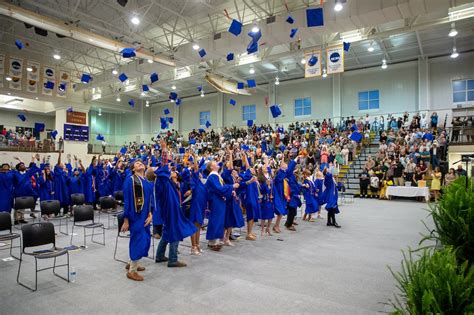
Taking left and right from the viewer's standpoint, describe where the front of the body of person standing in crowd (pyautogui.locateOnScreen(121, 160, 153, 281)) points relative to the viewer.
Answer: facing the viewer and to the right of the viewer

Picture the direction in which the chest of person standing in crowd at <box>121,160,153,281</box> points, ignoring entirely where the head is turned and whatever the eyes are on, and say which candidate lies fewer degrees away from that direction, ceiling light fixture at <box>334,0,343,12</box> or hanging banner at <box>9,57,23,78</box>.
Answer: the ceiling light fixture

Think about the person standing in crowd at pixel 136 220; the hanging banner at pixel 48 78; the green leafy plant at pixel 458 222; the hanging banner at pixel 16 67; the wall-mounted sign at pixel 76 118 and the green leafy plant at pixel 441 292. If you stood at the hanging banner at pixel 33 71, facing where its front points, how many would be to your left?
2

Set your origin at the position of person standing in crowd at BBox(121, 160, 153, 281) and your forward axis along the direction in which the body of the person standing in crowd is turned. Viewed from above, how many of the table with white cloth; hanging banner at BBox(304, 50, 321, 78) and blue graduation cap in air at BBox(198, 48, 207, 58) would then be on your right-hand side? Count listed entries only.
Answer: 0

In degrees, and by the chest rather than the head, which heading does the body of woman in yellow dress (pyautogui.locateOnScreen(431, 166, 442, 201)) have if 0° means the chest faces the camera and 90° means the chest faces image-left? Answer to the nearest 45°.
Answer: approximately 45°

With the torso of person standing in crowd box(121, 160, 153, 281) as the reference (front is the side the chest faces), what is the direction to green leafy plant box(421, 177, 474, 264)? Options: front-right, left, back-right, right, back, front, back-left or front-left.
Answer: front

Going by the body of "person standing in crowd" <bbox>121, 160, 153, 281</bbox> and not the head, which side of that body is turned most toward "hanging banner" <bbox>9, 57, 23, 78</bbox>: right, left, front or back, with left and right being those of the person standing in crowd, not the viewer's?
back

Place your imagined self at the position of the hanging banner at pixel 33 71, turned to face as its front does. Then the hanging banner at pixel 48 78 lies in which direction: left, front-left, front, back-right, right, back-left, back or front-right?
left

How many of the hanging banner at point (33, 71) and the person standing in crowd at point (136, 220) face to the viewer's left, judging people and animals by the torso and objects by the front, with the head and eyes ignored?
0
